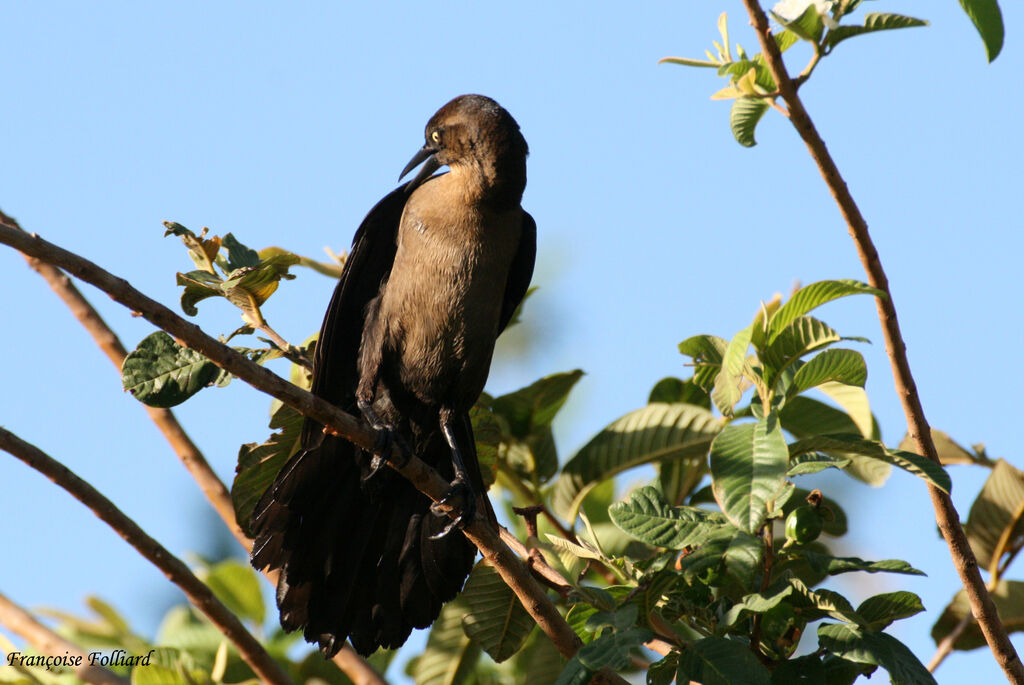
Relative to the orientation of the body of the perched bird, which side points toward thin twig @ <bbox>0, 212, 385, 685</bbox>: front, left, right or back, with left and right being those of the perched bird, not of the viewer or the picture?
right

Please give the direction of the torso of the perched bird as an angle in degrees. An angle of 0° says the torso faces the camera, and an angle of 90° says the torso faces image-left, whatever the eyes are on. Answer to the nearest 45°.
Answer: approximately 0°

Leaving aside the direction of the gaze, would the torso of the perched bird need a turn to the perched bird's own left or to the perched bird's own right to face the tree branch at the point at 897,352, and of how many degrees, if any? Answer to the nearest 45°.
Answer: approximately 45° to the perched bird's own left

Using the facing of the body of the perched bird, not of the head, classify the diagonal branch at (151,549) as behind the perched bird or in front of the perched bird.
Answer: in front
